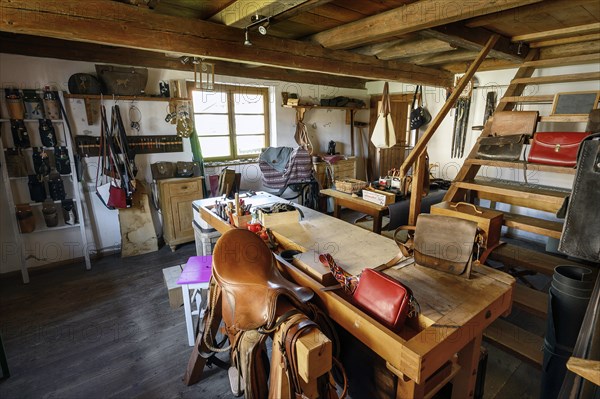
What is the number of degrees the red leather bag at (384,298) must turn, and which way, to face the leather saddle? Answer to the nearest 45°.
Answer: approximately 45° to its right

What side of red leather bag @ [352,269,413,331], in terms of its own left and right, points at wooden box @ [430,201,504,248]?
back

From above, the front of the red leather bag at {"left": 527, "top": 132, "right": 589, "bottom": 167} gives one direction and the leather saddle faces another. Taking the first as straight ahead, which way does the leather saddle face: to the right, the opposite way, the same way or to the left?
to the left

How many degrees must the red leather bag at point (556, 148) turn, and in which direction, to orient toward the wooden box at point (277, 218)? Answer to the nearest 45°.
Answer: approximately 45° to its right

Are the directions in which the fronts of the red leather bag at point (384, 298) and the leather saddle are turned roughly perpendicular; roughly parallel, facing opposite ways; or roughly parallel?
roughly perpendicular

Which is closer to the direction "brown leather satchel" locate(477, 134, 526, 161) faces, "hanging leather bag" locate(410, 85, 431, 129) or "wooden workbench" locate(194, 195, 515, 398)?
the wooden workbench

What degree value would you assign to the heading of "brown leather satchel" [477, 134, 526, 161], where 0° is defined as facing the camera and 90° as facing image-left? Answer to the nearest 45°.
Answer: approximately 0°

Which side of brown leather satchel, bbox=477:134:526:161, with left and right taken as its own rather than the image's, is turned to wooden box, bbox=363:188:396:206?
right

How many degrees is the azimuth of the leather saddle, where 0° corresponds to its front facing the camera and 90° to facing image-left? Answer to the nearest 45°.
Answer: approximately 315°

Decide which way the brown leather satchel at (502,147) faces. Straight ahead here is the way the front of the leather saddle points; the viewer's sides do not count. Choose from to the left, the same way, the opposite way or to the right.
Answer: to the right

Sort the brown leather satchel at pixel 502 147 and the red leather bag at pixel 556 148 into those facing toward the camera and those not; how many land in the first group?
2

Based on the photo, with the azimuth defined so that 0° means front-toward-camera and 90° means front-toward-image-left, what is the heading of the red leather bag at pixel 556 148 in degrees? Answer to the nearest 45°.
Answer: approximately 0°

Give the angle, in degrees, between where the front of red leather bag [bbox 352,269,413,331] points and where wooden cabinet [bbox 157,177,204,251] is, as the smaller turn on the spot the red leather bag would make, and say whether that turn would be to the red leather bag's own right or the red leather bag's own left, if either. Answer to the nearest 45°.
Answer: approximately 90° to the red leather bag's own right

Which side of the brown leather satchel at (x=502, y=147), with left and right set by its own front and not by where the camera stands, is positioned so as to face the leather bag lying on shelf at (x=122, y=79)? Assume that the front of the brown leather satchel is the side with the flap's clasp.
right

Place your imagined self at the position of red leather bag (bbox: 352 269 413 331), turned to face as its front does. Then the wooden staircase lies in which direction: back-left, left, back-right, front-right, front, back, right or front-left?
back

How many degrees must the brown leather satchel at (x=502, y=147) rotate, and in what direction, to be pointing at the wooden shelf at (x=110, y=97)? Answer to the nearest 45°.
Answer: approximately 90° to its right
